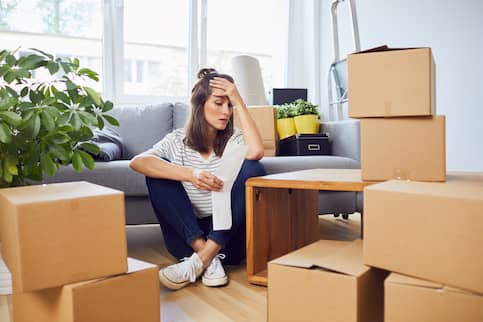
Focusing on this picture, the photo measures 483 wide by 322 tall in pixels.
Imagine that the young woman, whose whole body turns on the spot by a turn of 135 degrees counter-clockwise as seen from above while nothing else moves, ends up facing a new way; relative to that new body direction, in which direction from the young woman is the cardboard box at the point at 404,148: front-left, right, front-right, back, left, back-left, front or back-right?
right

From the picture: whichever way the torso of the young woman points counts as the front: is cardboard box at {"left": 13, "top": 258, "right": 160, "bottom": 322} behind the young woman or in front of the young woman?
in front

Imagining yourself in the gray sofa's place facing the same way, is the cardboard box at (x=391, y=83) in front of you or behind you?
in front

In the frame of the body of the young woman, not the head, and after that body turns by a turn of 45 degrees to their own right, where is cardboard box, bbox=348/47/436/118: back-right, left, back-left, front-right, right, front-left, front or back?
left

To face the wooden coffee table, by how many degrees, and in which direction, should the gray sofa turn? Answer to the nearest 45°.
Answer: approximately 45° to its left

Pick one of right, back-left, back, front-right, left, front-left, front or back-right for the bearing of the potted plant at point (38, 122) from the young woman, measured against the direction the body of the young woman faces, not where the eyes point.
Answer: front-right

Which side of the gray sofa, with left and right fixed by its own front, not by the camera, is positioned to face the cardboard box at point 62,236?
front

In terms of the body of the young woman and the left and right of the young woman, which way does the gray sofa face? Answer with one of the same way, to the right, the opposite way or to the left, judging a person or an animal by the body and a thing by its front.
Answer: the same way

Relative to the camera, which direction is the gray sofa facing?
toward the camera

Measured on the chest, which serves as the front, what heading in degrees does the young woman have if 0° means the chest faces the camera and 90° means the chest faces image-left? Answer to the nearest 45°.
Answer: approximately 0°

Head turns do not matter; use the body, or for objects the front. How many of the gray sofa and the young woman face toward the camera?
2
